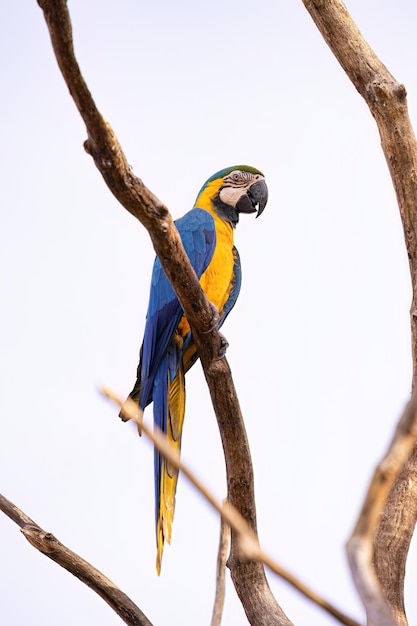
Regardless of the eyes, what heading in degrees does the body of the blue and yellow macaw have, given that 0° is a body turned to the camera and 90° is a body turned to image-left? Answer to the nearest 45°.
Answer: approximately 315°
